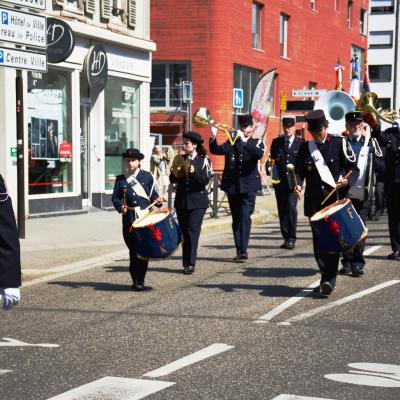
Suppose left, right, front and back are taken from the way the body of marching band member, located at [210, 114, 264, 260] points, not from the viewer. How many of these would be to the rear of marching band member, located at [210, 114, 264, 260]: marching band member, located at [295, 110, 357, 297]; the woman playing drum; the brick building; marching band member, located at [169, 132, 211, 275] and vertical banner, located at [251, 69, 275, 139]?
2

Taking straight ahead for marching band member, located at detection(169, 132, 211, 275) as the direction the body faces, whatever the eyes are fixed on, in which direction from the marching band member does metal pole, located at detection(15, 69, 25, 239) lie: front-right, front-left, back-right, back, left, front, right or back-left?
right

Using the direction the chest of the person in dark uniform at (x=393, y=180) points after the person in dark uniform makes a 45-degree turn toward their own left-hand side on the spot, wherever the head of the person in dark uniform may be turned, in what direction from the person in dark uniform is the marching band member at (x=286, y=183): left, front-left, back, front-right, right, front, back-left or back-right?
back

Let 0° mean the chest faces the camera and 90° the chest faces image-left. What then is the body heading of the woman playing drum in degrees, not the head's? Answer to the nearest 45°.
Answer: approximately 0°

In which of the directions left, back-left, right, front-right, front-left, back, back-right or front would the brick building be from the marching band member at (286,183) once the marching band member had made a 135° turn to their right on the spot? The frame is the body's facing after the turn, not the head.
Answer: front-right

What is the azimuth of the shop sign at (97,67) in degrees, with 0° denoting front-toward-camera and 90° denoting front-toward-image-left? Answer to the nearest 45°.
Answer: approximately 315°

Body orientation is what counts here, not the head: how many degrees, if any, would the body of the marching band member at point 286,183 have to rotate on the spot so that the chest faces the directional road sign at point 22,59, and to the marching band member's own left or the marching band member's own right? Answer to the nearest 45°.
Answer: approximately 45° to the marching band member's own right

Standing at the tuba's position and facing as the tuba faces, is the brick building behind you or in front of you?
behind

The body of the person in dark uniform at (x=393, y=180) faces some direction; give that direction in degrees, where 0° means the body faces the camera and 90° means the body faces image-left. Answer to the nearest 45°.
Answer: approximately 0°

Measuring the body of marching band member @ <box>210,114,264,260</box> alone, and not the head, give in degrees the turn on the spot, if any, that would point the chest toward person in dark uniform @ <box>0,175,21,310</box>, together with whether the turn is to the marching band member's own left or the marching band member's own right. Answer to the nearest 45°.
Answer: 0° — they already face them
